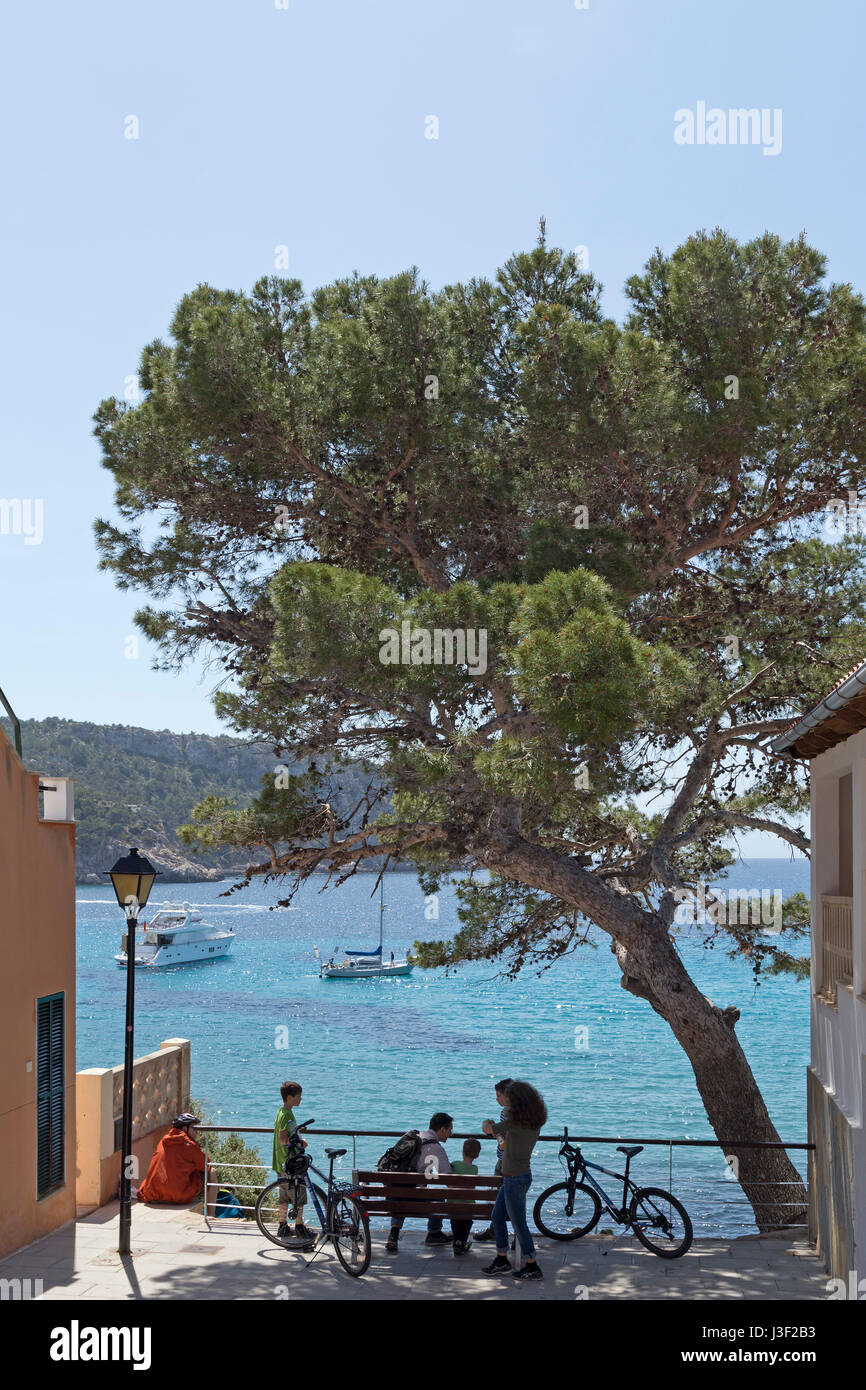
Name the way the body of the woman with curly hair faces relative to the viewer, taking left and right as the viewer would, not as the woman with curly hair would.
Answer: facing to the left of the viewer

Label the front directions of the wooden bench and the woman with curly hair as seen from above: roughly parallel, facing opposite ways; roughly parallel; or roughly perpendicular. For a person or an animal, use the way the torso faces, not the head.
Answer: roughly perpendicular

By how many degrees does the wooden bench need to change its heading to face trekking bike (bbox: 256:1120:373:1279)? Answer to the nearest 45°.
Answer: approximately 135° to its left

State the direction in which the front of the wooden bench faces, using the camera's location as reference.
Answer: facing away from the viewer

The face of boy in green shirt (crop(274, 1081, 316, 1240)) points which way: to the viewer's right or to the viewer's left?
to the viewer's right

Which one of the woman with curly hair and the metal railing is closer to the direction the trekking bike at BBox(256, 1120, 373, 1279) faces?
the metal railing

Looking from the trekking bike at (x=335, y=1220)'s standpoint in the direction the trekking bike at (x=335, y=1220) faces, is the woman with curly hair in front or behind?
behind

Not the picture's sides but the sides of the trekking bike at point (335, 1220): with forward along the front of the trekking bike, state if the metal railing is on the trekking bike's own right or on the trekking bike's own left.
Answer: on the trekking bike's own right

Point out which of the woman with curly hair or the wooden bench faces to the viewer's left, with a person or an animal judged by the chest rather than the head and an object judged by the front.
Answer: the woman with curly hair

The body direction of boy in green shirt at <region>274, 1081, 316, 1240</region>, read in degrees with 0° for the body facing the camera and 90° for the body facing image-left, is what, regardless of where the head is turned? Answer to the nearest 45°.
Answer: approximately 270°
